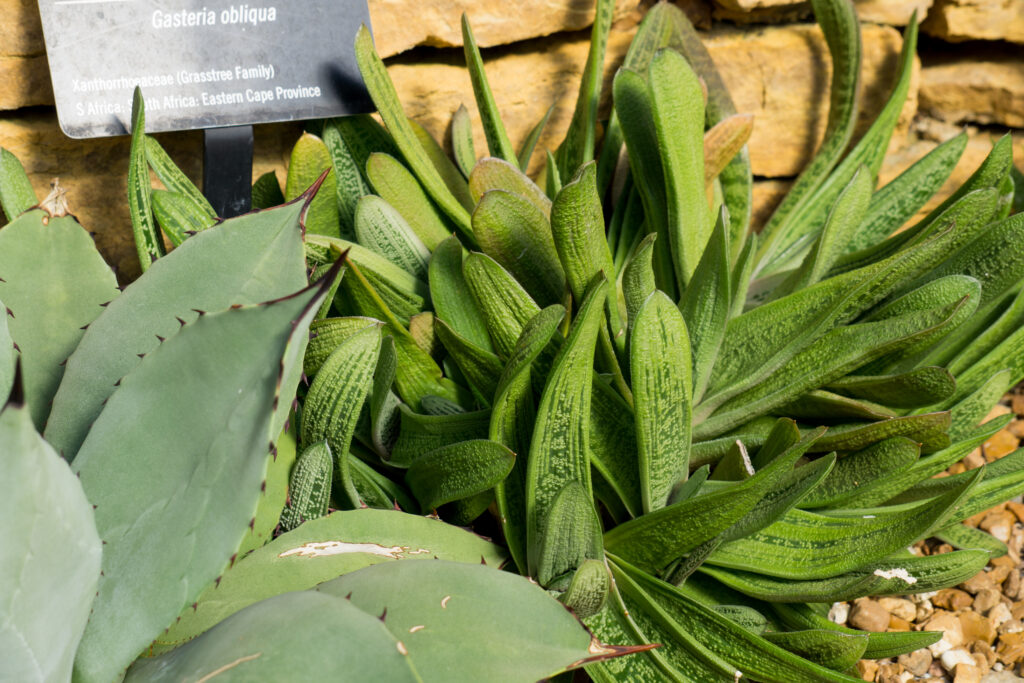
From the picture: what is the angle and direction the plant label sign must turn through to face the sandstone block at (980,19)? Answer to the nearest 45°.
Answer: approximately 90° to its left

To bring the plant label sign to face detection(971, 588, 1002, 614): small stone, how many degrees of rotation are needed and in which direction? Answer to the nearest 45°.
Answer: approximately 45° to its left

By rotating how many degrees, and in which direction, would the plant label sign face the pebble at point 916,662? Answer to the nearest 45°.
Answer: approximately 45° to its left

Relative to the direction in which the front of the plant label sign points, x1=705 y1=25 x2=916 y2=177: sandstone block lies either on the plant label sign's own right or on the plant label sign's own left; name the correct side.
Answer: on the plant label sign's own left

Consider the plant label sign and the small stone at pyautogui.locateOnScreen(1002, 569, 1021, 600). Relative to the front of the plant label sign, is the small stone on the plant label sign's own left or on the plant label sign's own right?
on the plant label sign's own left

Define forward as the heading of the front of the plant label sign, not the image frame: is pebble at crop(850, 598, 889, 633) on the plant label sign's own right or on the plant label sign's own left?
on the plant label sign's own left

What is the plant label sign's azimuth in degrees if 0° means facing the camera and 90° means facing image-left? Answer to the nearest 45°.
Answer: approximately 0°

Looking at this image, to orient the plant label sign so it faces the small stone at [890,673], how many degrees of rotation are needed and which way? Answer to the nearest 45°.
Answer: approximately 45° to its left

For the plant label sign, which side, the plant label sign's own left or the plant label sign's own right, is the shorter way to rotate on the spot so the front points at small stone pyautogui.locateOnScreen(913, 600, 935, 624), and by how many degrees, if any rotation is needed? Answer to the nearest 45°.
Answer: approximately 45° to the plant label sign's own left

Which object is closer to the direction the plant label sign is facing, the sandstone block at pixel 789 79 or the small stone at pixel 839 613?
the small stone
